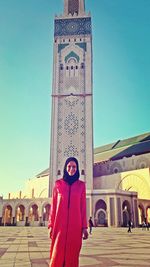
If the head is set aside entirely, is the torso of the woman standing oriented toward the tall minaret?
no

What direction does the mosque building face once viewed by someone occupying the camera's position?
facing the viewer

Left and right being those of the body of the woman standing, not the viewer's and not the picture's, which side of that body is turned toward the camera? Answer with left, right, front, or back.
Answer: front

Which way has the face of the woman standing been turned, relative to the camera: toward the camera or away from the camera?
toward the camera

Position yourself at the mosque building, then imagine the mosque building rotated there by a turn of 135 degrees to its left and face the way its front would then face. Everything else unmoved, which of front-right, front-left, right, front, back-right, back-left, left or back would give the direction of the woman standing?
back-right
